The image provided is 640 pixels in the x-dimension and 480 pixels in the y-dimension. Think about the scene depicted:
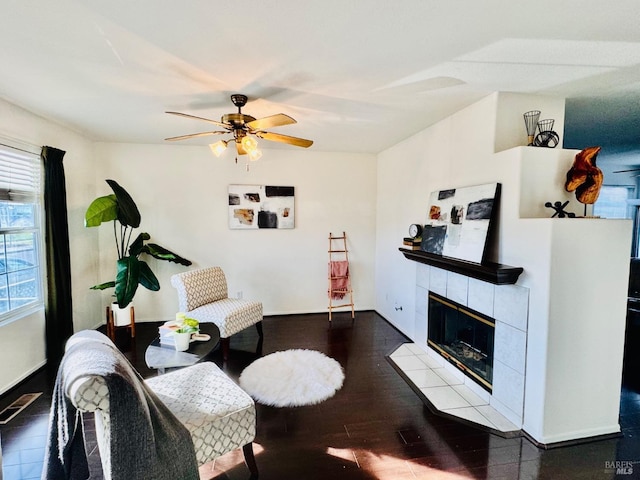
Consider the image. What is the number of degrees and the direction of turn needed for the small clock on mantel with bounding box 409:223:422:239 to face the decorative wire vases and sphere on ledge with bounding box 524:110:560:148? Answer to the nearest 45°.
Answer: approximately 90° to its left

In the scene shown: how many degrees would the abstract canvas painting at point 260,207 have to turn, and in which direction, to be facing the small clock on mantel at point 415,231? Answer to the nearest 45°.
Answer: approximately 45° to its left

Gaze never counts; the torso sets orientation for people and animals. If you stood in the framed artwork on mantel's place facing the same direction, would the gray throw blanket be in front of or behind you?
in front

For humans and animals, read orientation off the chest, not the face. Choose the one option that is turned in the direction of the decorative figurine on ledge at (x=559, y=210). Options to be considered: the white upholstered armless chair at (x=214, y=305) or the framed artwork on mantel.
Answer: the white upholstered armless chair

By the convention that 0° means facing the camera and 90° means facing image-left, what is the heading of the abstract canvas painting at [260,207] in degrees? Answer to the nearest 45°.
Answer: approximately 0°

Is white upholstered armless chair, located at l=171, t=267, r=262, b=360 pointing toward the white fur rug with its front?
yes

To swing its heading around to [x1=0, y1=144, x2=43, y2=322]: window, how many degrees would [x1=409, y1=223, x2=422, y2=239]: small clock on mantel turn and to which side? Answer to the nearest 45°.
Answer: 0° — it already faces it

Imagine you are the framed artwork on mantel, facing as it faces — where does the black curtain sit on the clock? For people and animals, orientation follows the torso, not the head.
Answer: The black curtain is roughly at 1 o'clock from the framed artwork on mantel.

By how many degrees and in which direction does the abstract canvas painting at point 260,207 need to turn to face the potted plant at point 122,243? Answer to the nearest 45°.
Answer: approximately 45° to its right

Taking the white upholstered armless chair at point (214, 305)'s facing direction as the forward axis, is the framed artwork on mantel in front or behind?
in front

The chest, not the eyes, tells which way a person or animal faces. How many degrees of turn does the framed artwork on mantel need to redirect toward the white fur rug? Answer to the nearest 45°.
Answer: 0° — it already faces it

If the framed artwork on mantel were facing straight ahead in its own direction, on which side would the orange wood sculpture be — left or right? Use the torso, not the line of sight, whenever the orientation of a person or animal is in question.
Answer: on its left

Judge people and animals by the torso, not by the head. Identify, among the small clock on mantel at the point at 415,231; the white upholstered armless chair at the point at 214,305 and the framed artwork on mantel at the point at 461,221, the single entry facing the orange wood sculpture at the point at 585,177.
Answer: the white upholstered armless chair

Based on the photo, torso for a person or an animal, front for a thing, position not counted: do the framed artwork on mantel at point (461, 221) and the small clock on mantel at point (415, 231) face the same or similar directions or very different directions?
same or similar directions

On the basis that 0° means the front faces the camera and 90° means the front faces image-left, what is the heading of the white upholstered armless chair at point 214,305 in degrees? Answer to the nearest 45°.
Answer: approximately 315°

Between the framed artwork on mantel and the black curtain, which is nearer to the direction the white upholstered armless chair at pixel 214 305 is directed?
the framed artwork on mantel

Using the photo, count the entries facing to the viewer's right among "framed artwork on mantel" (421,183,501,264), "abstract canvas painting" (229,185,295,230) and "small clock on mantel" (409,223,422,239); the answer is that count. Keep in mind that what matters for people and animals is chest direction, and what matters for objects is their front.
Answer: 0

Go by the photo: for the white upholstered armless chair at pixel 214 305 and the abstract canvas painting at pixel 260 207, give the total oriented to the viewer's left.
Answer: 0
